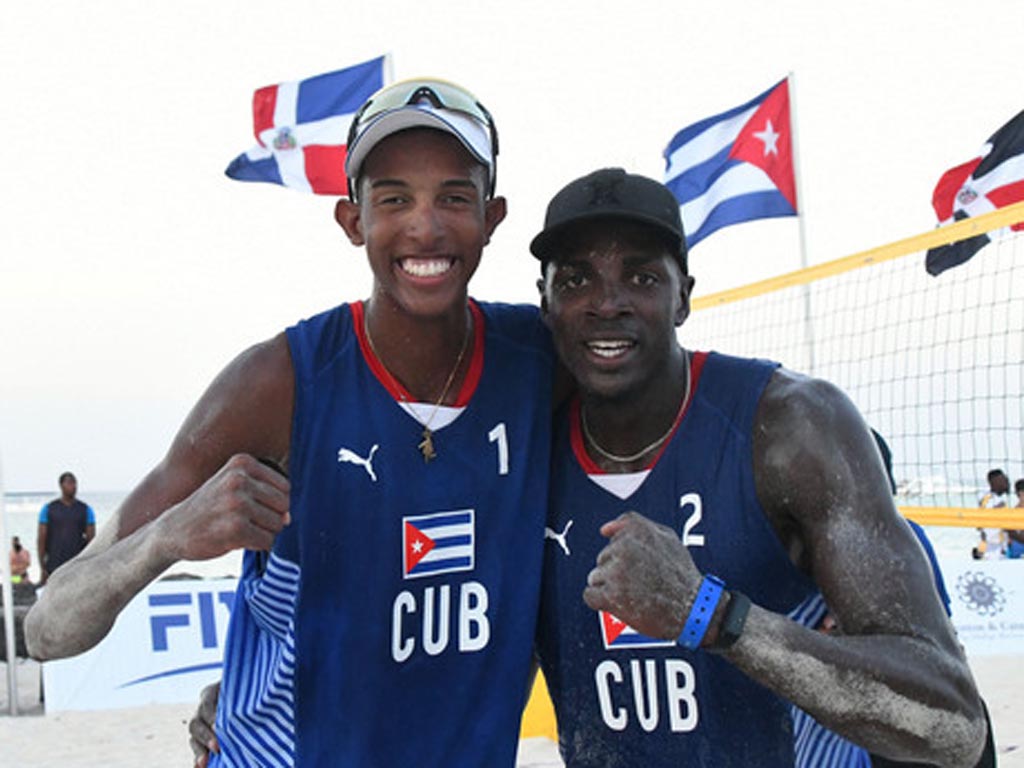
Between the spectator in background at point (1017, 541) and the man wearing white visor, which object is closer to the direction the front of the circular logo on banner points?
the man wearing white visor

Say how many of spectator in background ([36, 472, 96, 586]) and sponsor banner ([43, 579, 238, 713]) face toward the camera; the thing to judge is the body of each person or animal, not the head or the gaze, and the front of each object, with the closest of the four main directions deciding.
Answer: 2

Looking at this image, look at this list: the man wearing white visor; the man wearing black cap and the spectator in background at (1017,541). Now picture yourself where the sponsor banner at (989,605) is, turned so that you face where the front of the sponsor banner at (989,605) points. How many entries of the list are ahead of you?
2

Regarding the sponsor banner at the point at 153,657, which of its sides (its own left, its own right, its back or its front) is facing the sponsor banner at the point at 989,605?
left

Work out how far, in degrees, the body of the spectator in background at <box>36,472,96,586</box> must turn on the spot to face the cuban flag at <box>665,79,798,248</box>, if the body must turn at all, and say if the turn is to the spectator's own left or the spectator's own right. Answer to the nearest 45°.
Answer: approximately 45° to the spectator's own left

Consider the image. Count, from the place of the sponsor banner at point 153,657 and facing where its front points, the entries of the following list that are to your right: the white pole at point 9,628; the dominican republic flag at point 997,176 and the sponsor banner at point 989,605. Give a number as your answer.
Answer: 1
